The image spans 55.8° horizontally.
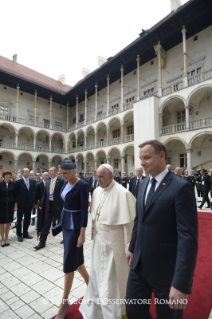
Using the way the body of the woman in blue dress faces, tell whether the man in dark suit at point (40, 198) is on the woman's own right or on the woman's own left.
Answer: on the woman's own right

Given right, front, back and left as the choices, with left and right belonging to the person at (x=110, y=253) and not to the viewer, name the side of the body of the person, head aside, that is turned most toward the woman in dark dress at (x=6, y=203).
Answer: right

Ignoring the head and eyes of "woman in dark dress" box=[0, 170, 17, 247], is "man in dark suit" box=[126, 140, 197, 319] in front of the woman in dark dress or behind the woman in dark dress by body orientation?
in front

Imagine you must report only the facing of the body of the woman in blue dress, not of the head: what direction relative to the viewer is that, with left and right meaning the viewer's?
facing the viewer and to the left of the viewer

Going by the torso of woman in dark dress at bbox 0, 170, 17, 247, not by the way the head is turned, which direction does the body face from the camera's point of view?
toward the camera

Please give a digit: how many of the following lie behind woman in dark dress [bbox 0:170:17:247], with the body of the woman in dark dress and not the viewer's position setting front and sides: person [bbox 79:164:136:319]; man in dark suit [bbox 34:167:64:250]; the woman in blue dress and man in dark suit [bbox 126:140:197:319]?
0

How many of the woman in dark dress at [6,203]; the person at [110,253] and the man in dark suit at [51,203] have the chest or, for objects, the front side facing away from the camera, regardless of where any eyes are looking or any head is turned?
0

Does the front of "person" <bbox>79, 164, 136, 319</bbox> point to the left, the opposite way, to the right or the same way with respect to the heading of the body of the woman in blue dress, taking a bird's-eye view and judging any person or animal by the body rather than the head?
the same way

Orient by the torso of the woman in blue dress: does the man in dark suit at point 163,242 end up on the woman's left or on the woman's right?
on the woman's left

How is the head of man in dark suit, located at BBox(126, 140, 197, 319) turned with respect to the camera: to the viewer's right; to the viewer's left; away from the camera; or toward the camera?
to the viewer's left

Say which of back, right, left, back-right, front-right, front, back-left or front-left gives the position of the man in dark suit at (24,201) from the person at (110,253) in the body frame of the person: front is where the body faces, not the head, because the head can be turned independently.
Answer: right

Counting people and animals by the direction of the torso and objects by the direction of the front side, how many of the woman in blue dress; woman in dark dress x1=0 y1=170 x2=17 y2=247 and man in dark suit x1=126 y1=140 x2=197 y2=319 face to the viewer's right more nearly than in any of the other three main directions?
0

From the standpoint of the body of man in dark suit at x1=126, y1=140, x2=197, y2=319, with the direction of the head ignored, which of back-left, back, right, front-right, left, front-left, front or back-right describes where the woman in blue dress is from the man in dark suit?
right

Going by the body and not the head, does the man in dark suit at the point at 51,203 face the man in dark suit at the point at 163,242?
no

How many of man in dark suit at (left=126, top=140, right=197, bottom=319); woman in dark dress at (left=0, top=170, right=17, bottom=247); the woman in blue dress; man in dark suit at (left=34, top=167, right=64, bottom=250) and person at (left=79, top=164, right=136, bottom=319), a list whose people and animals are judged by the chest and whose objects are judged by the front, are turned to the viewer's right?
0

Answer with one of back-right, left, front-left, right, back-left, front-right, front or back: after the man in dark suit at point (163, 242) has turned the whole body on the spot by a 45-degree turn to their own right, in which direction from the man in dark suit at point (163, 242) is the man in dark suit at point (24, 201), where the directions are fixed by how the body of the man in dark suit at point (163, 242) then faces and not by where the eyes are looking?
front-right
